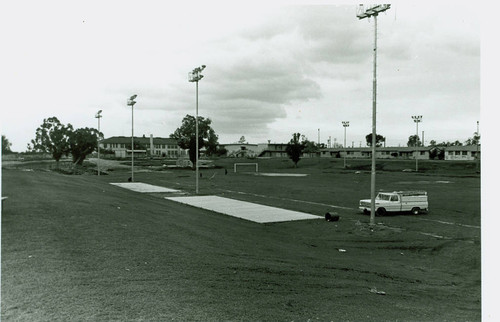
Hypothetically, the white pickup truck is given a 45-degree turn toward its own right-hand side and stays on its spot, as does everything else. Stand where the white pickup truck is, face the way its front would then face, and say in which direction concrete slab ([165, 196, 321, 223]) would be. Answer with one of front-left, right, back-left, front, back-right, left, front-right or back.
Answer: front

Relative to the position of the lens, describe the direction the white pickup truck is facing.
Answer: facing the viewer and to the left of the viewer
